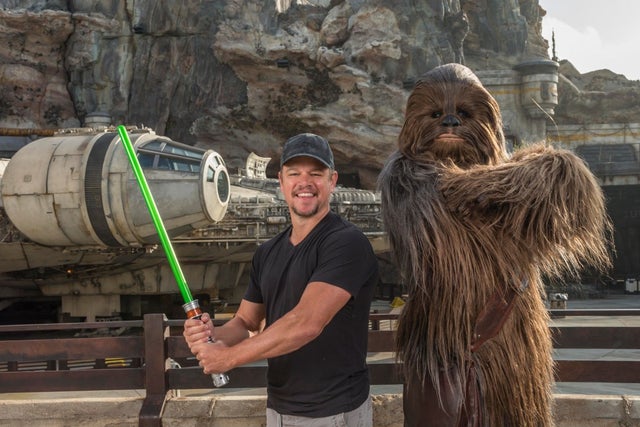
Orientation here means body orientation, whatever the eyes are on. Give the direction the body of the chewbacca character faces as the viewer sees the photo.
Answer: toward the camera

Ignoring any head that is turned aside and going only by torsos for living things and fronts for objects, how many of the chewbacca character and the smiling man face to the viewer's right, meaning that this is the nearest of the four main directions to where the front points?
0

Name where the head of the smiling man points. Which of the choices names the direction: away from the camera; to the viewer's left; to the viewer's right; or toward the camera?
toward the camera

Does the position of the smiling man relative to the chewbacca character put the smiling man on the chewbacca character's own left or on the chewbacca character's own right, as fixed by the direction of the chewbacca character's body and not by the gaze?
on the chewbacca character's own right

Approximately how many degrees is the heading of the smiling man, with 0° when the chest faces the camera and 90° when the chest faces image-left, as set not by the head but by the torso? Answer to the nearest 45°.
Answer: approximately 45°

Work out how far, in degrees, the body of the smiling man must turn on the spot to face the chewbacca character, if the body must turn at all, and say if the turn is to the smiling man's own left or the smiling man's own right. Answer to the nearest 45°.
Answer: approximately 135° to the smiling man's own left
